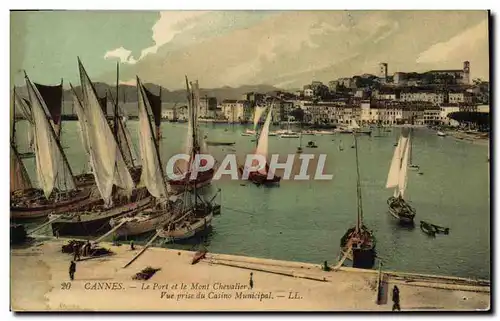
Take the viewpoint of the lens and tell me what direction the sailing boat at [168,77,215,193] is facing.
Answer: facing away from the viewer and to the right of the viewer

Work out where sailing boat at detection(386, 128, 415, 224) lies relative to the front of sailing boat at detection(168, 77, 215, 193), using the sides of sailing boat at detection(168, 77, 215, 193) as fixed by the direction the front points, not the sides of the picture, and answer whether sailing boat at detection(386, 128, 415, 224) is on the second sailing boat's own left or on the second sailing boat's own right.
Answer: on the second sailing boat's own right
